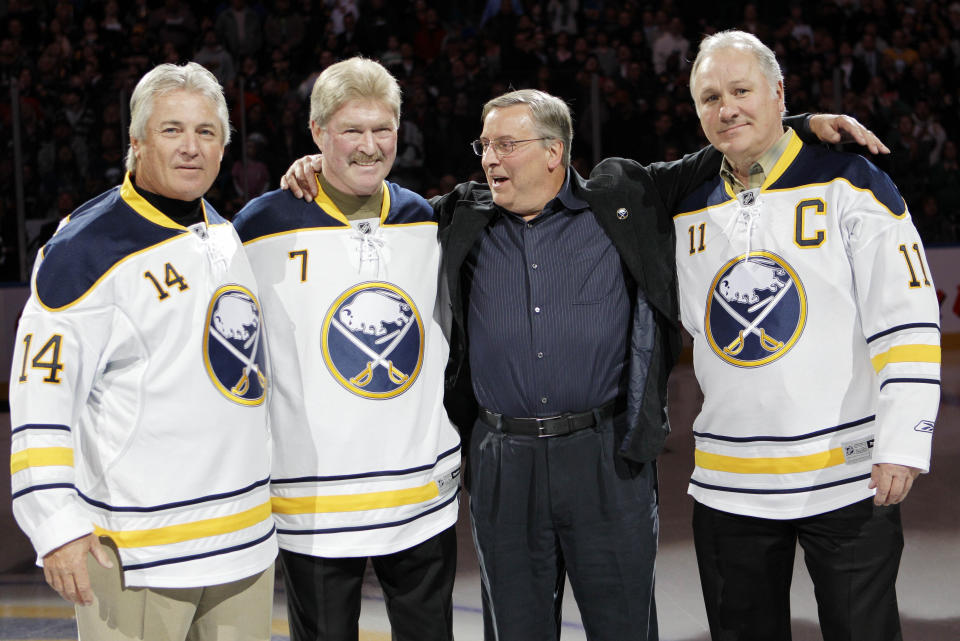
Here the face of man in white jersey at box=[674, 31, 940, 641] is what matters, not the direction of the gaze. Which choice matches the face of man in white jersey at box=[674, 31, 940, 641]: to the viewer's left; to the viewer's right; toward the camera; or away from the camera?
toward the camera

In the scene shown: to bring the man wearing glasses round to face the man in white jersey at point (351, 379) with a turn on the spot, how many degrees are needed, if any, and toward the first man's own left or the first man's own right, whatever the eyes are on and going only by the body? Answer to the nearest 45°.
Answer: approximately 90° to the first man's own right

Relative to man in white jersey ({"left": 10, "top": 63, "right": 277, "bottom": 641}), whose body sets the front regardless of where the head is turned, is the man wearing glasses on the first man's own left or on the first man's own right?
on the first man's own left

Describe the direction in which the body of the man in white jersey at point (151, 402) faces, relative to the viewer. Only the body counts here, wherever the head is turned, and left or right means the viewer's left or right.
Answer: facing the viewer and to the right of the viewer

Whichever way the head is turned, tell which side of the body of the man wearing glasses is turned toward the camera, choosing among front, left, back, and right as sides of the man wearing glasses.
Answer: front

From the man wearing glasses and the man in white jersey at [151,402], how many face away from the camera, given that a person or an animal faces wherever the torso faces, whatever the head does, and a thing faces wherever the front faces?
0

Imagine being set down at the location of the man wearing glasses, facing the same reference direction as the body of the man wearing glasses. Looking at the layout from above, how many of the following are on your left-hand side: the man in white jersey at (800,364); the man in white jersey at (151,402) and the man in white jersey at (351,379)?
1

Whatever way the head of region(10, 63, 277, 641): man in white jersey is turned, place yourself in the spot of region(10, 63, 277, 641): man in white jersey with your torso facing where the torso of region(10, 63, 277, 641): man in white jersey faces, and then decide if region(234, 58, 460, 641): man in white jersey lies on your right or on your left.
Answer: on your left

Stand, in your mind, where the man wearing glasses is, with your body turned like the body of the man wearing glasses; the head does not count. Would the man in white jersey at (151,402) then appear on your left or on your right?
on your right

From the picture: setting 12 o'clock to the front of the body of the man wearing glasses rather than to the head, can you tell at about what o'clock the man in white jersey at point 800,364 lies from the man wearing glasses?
The man in white jersey is roughly at 9 o'clock from the man wearing glasses.

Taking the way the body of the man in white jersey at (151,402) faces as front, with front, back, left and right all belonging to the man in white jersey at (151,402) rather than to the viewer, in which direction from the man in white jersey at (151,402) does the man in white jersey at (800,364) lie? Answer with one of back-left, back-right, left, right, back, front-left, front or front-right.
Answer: front-left
